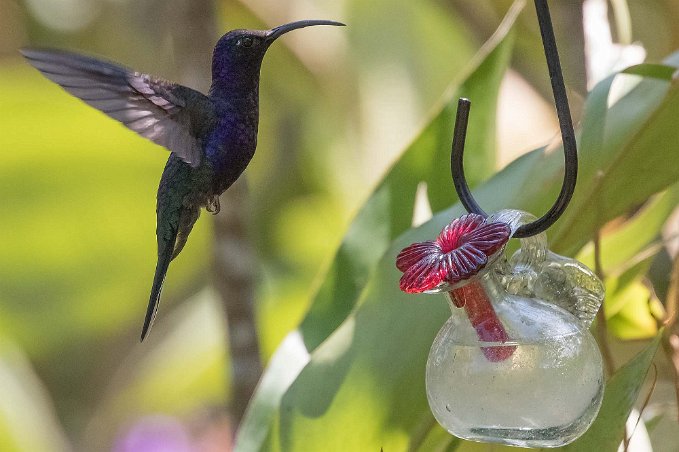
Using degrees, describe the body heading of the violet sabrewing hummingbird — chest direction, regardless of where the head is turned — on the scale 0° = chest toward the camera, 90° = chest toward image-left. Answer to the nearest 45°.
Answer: approximately 270°

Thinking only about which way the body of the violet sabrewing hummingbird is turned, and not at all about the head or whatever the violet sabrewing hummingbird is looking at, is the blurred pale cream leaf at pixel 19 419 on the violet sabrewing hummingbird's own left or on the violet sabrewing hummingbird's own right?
on the violet sabrewing hummingbird's own left
